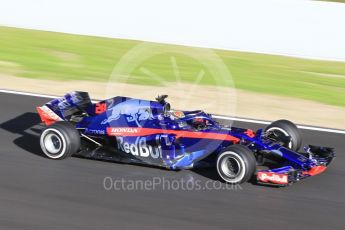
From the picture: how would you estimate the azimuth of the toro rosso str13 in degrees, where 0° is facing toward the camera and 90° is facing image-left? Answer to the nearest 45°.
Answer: approximately 315°
